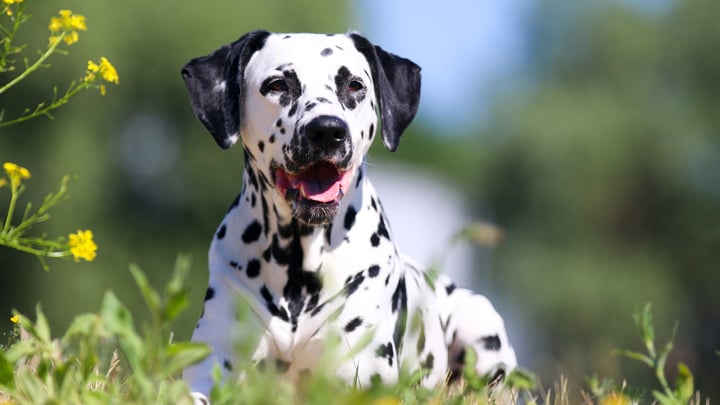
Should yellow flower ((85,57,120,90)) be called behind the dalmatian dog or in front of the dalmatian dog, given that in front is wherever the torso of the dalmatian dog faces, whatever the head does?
in front

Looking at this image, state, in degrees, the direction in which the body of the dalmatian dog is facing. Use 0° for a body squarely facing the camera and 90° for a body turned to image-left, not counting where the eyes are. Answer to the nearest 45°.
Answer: approximately 45°
